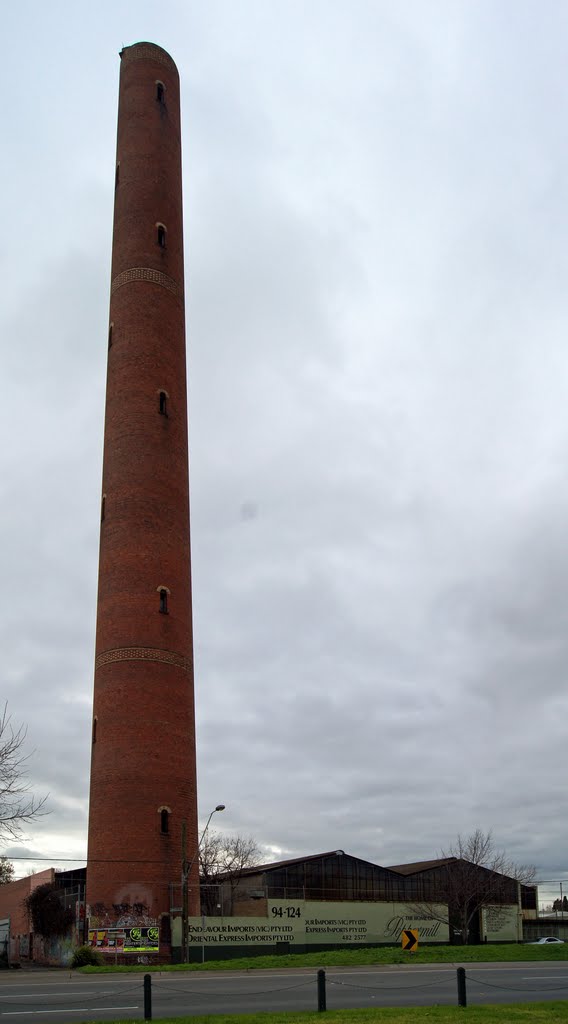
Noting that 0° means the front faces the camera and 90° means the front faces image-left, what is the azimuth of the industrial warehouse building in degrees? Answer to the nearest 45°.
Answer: approximately 0°
